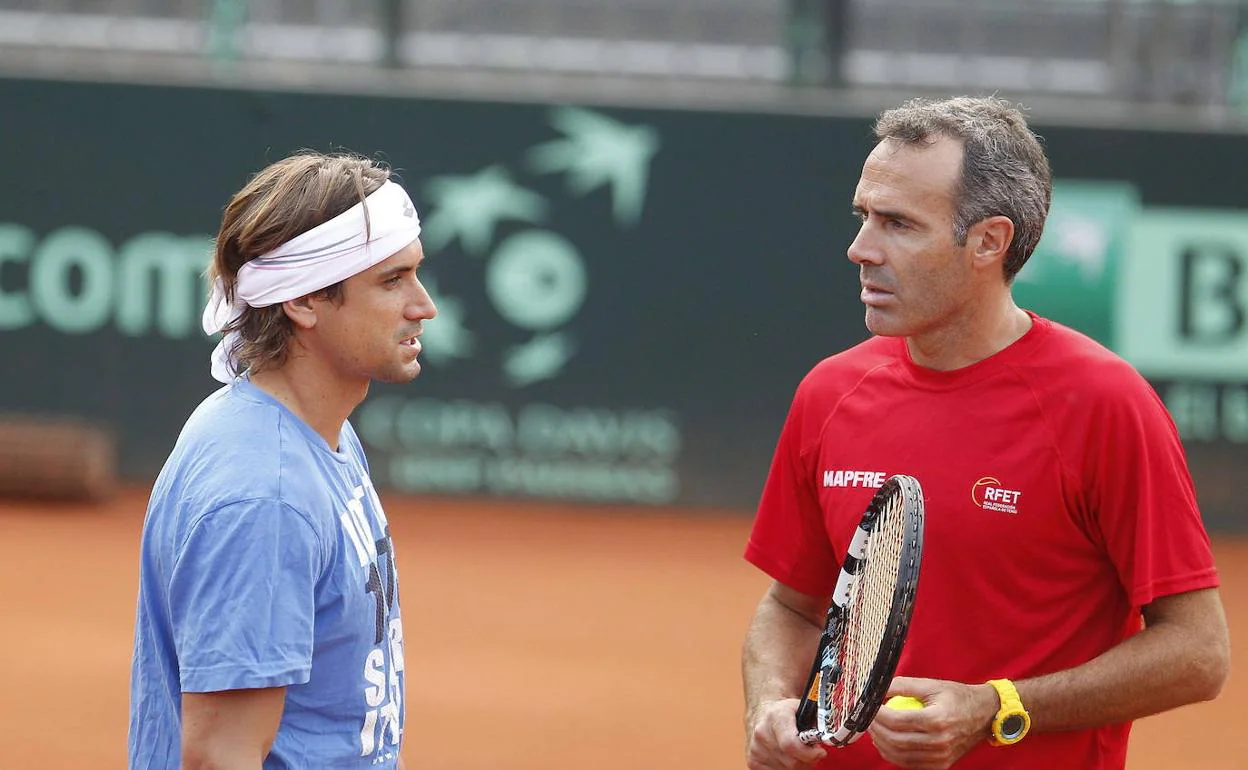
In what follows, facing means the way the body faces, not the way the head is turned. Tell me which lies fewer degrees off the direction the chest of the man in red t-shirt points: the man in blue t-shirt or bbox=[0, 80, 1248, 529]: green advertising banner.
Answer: the man in blue t-shirt

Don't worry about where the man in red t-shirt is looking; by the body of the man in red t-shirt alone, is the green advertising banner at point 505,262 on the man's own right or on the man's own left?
on the man's own right

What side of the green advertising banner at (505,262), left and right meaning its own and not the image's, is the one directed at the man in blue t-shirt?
front

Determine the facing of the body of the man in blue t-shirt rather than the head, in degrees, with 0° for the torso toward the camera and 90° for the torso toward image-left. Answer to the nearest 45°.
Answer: approximately 270°

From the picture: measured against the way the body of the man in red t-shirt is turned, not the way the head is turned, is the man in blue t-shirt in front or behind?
in front

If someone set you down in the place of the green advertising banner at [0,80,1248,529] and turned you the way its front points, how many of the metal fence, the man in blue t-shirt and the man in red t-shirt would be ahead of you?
2

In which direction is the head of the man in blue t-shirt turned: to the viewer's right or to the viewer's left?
to the viewer's right

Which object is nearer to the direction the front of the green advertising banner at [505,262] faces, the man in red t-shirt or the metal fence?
the man in red t-shirt

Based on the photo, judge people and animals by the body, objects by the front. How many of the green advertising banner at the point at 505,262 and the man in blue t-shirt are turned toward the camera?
1

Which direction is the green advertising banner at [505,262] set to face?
toward the camera

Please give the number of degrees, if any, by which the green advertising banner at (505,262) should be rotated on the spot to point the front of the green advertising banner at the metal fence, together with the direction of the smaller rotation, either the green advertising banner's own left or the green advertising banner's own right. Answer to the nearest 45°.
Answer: approximately 135° to the green advertising banner's own left

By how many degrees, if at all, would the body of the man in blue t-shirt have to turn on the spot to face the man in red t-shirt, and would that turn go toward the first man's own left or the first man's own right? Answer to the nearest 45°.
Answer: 0° — they already face them

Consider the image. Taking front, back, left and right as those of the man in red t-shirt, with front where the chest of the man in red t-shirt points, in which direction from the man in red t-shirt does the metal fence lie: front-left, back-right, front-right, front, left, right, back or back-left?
back-right

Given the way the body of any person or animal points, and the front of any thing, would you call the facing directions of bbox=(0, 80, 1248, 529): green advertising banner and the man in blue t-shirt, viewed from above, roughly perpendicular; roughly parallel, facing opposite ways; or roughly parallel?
roughly perpendicular
